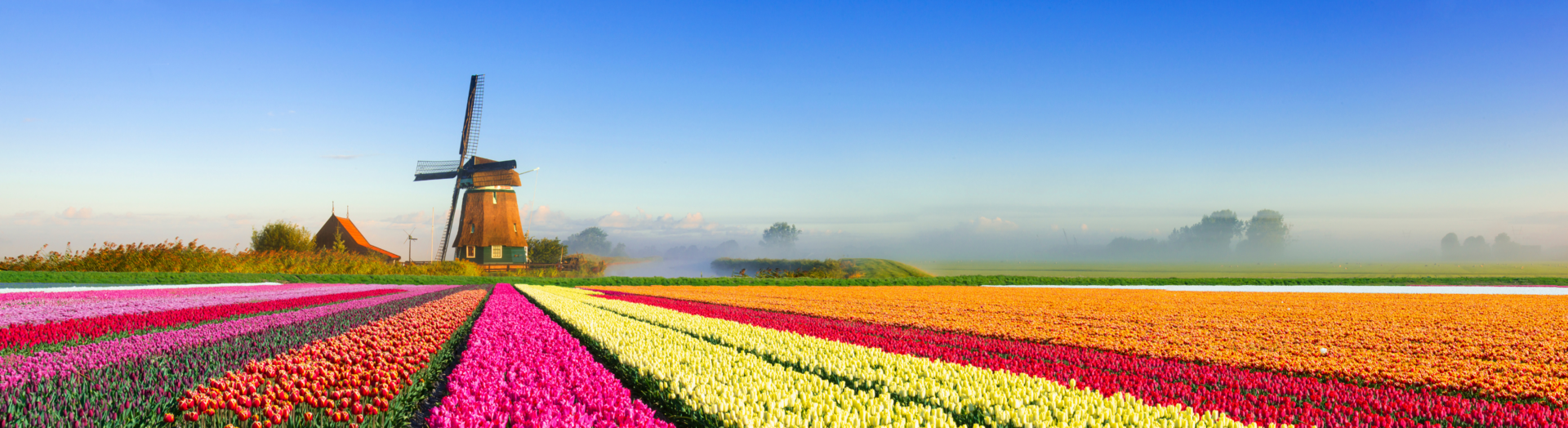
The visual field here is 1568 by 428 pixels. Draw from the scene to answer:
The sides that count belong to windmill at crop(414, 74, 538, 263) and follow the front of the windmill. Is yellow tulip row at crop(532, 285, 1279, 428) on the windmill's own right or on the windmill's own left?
on the windmill's own left

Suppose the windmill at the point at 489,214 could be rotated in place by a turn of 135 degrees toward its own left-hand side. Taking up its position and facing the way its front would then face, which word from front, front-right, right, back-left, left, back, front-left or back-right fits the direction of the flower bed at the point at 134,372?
right

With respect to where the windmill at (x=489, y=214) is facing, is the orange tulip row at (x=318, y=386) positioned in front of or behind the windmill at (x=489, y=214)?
in front

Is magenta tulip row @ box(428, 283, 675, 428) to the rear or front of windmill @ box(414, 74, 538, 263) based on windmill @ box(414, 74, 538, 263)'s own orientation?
to the front

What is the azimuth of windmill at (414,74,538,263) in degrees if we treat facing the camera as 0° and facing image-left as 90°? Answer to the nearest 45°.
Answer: approximately 45°

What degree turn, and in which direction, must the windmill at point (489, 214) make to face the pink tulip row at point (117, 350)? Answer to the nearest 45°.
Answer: approximately 45° to its left
